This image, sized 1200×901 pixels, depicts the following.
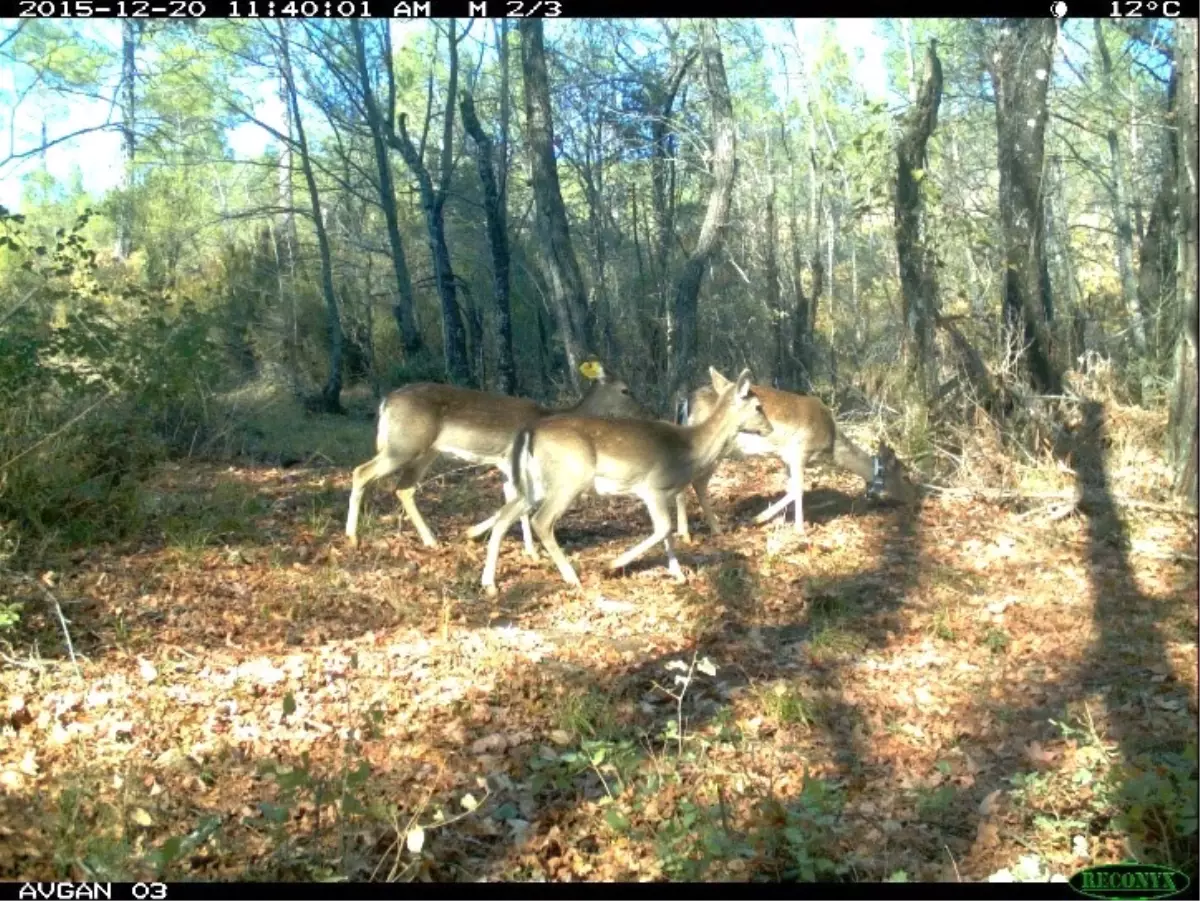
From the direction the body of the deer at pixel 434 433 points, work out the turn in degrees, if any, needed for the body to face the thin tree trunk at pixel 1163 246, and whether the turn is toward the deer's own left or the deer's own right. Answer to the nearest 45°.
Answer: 0° — it already faces it

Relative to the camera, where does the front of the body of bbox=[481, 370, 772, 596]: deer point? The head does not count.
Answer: to the viewer's right

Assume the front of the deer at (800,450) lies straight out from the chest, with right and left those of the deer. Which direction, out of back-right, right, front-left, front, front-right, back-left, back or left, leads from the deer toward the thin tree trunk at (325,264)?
back-left

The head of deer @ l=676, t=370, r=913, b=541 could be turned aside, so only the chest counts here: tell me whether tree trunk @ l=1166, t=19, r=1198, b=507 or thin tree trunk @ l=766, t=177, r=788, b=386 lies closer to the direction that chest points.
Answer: the tree trunk

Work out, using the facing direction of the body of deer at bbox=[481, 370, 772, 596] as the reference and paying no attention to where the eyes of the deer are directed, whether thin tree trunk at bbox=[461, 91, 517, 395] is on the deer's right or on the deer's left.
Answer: on the deer's left

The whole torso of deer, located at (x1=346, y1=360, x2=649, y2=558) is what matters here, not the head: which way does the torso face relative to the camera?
to the viewer's right

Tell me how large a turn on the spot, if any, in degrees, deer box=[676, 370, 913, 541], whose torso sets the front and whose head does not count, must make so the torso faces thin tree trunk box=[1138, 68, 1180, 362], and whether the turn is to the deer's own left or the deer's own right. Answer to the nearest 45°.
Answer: approximately 45° to the deer's own left

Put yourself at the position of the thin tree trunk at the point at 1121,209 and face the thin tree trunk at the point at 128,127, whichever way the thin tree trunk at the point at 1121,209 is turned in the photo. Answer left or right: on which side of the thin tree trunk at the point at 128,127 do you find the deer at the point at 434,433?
left

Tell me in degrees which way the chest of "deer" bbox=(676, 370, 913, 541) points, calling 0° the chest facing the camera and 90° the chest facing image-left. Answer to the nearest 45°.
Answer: approximately 270°
